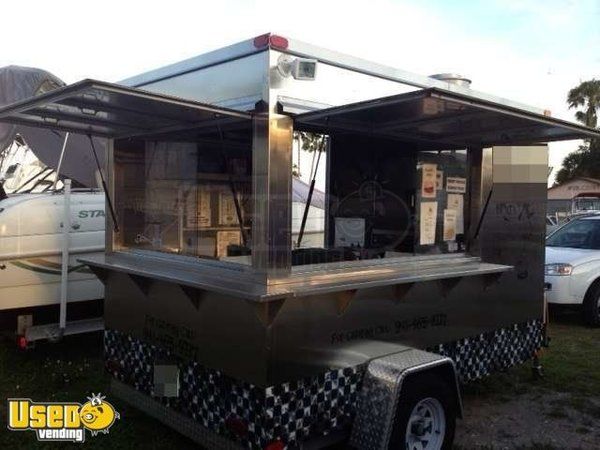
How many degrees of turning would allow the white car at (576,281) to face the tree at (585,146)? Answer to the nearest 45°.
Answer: approximately 135° to its right

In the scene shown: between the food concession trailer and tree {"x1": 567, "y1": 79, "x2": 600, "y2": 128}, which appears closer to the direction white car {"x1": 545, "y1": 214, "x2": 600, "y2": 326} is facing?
the food concession trailer

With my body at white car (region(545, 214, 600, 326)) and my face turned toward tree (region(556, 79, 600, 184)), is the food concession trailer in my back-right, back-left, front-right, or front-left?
back-left

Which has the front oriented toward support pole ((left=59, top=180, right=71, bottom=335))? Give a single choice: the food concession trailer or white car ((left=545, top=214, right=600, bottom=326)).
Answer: the white car

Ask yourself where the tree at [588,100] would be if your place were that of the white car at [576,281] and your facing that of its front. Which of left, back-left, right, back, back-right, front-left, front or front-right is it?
back-right

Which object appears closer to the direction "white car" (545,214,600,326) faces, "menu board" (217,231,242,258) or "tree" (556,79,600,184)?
the menu board

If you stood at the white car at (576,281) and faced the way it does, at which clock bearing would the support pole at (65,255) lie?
The support pole is roughly at 12 o'clock from the white car.

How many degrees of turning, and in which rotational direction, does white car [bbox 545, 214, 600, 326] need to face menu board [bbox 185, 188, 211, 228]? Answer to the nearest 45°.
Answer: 0° — it already faces it

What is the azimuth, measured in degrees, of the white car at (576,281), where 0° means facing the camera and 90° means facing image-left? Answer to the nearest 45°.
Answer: approximately 45°

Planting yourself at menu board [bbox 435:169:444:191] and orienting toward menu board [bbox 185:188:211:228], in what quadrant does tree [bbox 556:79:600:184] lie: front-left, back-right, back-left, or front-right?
back-right
